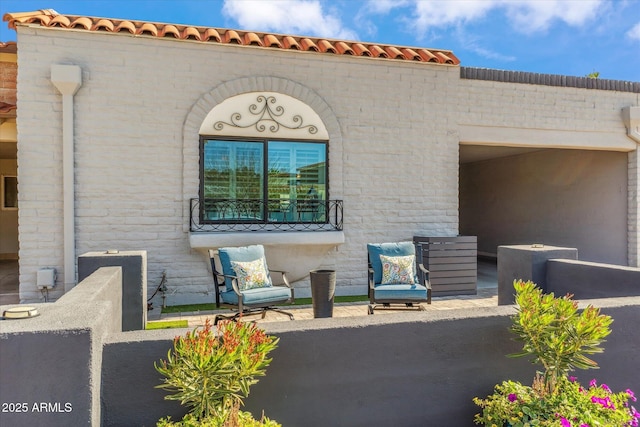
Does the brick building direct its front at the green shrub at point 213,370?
yes

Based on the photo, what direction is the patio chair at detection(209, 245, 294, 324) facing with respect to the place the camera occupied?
facing the viewer and to the right of the viewer

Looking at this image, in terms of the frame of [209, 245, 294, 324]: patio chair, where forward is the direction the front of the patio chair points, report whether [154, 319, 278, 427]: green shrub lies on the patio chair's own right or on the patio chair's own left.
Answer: on the patio chair's own right

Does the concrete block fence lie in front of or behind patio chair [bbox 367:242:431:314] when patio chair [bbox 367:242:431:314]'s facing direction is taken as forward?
in front

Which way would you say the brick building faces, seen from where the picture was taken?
facing the viewer

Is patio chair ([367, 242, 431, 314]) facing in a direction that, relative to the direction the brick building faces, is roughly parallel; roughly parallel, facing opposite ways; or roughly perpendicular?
roughly parallel

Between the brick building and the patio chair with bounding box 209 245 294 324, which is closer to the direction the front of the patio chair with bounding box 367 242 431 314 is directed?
the patio chair

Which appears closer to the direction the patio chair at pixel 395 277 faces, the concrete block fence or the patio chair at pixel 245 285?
the concrete block fence

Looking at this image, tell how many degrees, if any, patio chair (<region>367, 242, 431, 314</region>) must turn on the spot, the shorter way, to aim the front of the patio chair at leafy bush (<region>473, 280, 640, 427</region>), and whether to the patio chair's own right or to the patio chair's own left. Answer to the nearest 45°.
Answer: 0° — it already faces it

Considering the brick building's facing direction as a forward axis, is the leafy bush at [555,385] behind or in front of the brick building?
in front

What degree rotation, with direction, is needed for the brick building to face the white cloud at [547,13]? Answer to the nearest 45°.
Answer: approximately 135° to its left

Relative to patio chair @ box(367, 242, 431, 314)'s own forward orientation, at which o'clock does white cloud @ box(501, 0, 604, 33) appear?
The white cloud is roughly at 7 o'clock from the patio chair.

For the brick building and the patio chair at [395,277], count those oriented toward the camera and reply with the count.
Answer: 2
